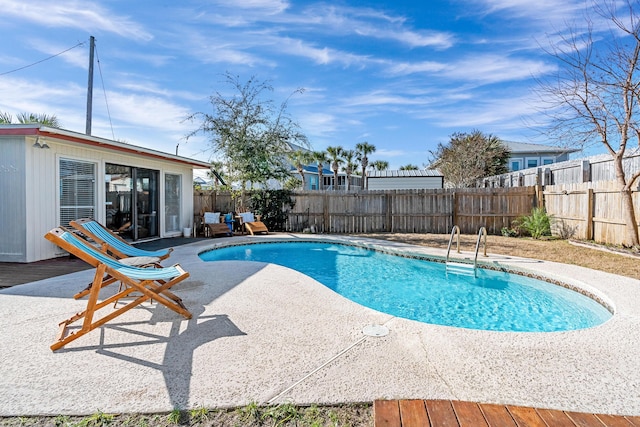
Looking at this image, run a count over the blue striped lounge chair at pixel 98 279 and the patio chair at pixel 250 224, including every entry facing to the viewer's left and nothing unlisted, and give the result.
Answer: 0

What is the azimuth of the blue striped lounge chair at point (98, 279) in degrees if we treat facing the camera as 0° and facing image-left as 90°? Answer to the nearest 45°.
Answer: approximately 270°

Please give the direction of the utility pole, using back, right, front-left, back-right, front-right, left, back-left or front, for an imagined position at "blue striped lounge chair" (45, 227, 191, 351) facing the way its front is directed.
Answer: left

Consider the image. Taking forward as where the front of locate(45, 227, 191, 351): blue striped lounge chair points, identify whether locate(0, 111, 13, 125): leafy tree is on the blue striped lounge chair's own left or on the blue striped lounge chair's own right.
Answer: on the blue striped lounge chair's own left

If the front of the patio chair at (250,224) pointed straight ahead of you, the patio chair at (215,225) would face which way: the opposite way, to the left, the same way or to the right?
the same way

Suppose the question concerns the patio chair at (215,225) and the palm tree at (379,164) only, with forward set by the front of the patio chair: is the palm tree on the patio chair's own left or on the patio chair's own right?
on the patio chair's own left

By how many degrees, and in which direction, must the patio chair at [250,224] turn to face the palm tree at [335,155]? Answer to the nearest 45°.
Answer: approximately 135° to its left

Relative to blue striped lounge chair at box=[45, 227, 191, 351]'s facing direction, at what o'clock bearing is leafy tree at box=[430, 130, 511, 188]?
The leafy tree is roughly at 11 o'clock from the blue striped lounge chair.

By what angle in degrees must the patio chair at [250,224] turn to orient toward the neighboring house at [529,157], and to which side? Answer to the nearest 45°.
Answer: approximately 90° to its left

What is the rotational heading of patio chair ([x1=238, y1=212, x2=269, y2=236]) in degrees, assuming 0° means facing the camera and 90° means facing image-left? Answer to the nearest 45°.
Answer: approximately 315°

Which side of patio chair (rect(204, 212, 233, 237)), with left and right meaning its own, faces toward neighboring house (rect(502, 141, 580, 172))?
left

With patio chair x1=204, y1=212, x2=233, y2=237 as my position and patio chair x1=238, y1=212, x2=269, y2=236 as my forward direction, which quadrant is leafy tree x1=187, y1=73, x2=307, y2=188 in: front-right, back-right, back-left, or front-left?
front-left

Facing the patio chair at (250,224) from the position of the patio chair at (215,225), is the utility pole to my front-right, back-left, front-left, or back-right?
back-left

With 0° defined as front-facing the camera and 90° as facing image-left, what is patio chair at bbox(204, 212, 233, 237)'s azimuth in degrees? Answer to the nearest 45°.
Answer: approximately 315°

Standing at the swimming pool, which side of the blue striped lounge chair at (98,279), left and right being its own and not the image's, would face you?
front

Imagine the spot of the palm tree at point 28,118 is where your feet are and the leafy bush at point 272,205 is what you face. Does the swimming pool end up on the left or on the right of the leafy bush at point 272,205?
right

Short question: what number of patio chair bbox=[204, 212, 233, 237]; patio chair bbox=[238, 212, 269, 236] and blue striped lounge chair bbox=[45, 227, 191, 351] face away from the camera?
0
